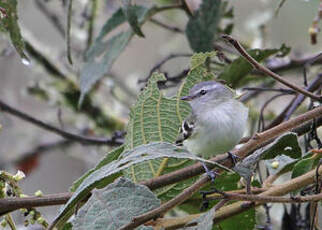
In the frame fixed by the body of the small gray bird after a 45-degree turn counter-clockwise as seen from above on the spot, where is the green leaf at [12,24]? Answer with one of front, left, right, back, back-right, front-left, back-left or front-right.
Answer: back-right
